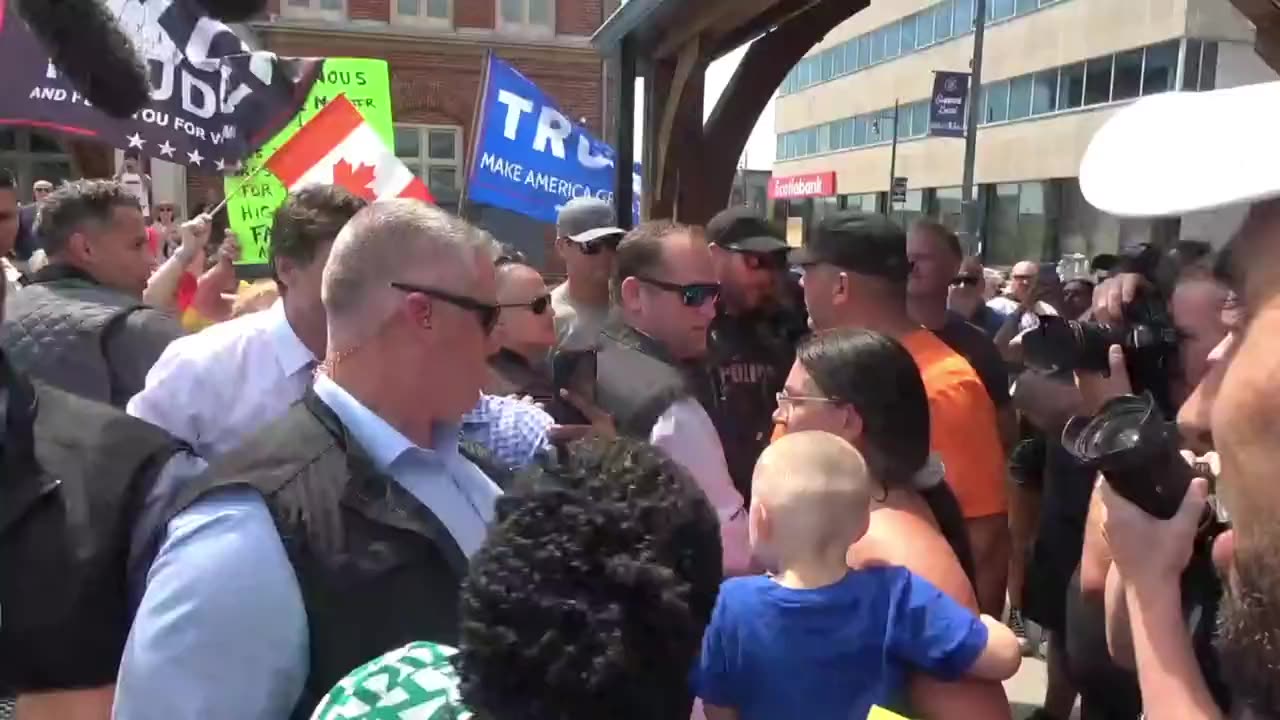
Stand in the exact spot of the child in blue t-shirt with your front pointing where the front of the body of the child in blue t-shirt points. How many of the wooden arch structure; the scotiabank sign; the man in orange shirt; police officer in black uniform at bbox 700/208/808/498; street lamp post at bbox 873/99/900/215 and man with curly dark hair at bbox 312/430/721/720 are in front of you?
5

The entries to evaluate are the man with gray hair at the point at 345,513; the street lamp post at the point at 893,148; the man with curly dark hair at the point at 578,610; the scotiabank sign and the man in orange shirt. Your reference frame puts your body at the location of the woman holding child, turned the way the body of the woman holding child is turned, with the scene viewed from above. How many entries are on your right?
3

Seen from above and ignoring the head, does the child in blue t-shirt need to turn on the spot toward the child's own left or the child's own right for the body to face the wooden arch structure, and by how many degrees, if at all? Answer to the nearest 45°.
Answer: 0° — they already face it

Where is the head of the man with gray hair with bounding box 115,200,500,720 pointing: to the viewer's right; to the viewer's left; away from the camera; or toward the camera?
to the viewer's right

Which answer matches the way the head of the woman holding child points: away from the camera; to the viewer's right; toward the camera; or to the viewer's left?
to the viewer's left

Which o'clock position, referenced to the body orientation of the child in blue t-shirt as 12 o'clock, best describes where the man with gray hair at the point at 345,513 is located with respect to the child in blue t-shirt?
The man with gray hair is roughly at 8 o'clock from the child in blue t-shirt.

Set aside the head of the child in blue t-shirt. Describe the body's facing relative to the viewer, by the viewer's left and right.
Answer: facing away from the viewer

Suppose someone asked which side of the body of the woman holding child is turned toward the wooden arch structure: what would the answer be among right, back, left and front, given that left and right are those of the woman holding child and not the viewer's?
right

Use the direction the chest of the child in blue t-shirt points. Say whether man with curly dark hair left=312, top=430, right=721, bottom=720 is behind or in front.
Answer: behind

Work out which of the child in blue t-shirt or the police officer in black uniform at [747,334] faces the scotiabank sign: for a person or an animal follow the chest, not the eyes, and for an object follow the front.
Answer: the child in blue t-shirt

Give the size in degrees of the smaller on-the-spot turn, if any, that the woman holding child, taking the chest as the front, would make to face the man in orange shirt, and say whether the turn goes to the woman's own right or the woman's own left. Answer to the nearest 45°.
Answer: approximately 90° to the woman's own right

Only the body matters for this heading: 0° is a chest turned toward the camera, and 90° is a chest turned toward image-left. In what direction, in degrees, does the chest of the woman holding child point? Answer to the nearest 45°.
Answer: approximately 90°
